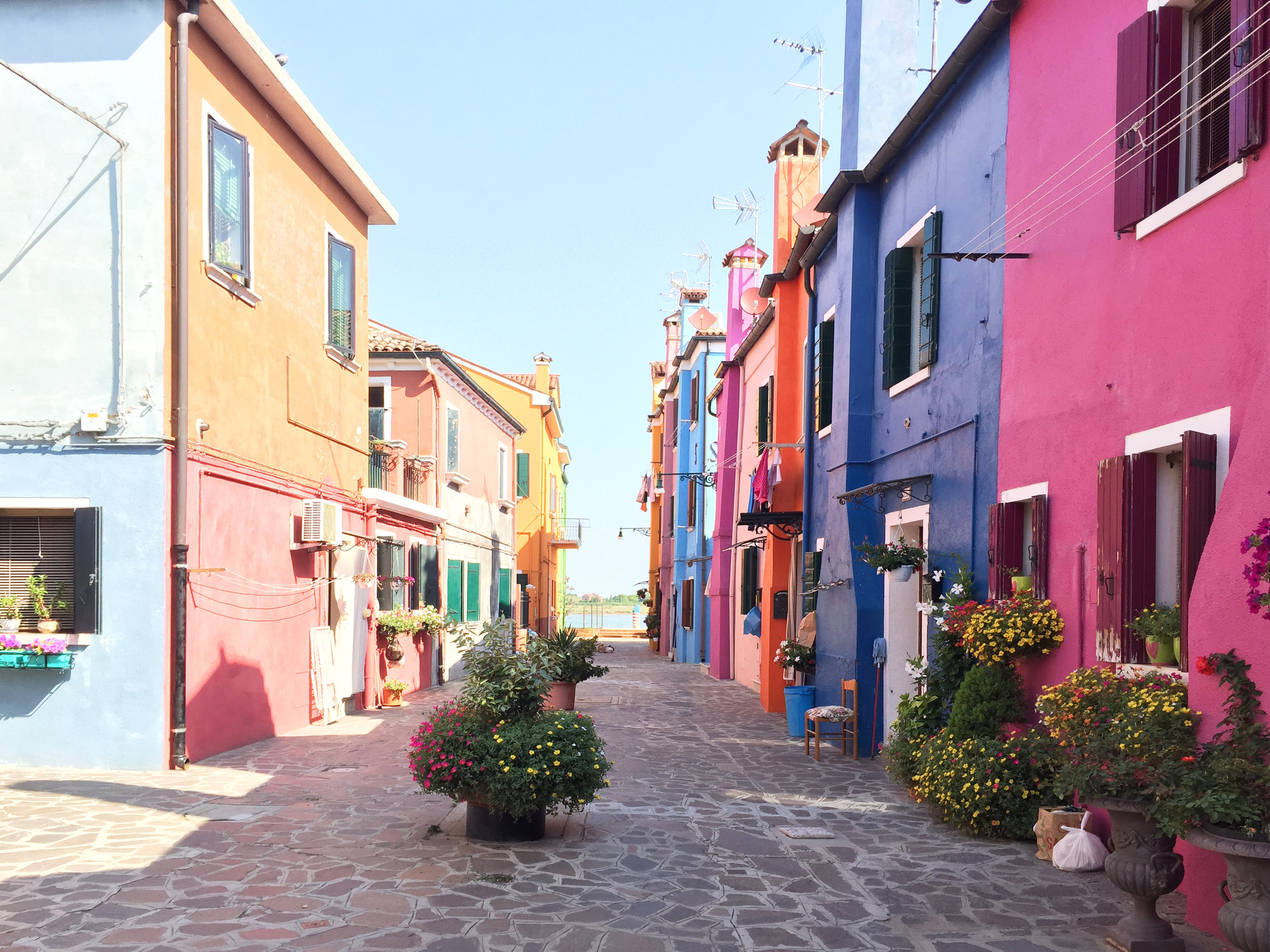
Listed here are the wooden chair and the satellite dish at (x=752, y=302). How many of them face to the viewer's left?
1

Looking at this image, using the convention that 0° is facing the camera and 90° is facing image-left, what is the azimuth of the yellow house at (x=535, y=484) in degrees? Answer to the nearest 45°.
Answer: approximately 270°

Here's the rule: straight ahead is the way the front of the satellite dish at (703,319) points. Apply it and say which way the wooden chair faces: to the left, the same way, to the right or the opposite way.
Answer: to the right

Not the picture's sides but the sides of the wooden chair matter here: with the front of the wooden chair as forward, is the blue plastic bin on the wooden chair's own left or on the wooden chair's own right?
on the wooden chair's own right

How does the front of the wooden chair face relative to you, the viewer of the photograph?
facing to the left of the viewer

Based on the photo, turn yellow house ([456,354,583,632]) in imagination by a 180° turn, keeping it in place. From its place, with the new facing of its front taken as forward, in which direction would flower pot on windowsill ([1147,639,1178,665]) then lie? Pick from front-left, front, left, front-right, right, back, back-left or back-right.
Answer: left

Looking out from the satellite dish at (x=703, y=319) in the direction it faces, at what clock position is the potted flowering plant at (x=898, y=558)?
The potted flowering plant is roughly at 12 o'clock from the satellite dish.
